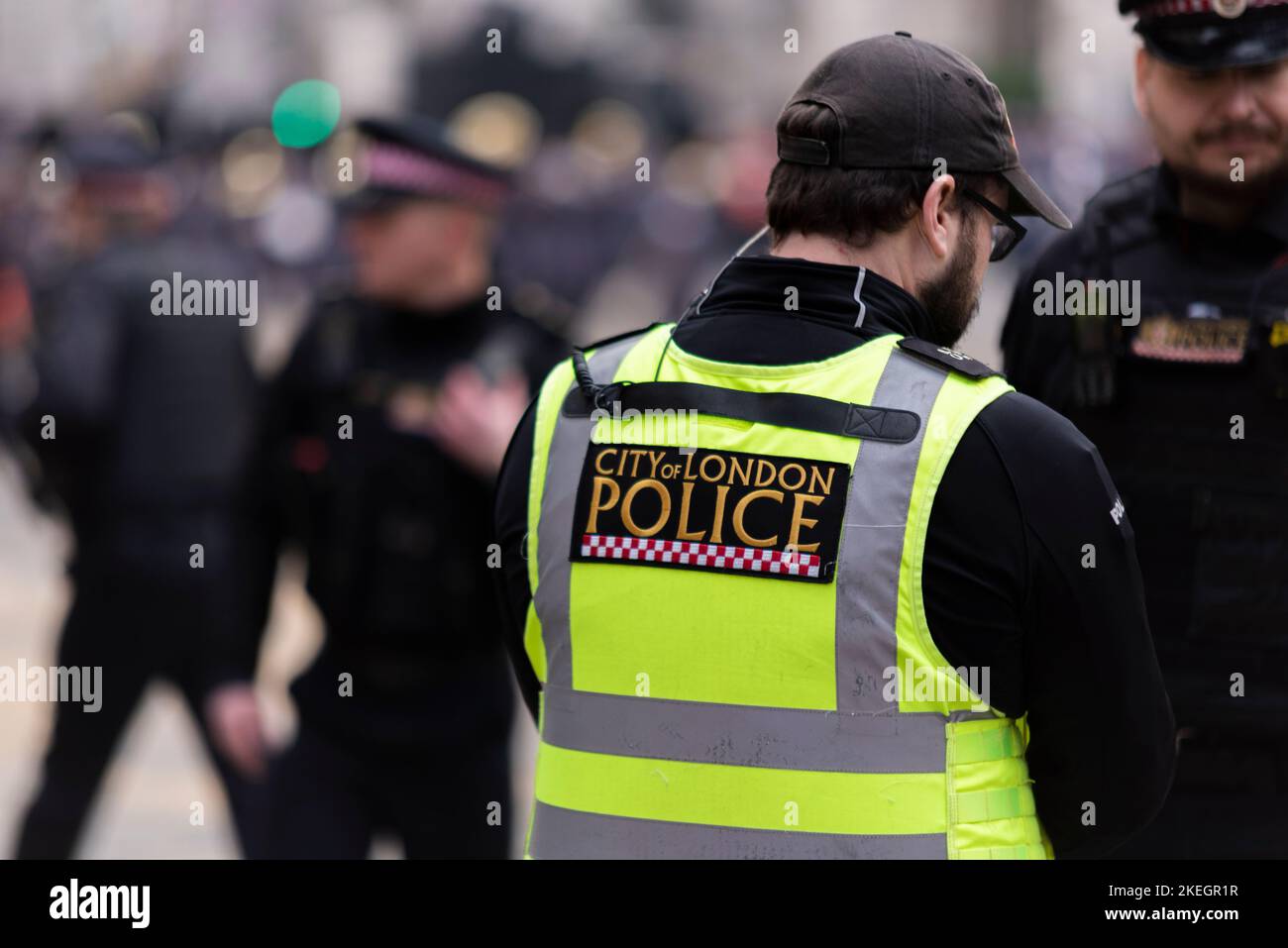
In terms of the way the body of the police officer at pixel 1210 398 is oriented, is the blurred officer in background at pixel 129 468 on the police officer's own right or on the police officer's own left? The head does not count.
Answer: on the police officer's own right

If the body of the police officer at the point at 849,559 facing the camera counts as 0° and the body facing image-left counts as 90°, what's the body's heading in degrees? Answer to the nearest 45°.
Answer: approximately 225°

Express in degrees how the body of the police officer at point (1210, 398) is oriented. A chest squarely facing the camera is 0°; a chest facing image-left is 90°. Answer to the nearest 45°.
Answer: approximately 0°

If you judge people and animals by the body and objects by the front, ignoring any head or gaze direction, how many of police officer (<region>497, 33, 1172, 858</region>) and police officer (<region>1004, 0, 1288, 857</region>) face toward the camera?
1

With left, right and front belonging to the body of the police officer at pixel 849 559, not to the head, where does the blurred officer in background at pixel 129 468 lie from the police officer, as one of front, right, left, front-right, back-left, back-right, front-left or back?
left

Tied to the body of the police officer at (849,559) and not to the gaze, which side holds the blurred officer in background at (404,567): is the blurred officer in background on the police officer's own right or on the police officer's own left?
on the police officer's own left

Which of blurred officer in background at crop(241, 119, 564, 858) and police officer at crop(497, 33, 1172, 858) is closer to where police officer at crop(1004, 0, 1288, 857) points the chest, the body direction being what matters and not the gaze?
the police officer

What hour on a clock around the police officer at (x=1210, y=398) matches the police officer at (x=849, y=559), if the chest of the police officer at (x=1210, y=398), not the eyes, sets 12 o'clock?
the police officer at (x=849, y=559) is roughly at 1 o'clock from the police officer at (x=1210, y=398).

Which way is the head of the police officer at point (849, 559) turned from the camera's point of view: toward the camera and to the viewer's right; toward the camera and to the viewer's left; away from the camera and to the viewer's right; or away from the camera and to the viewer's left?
away from the camera and to the viewer's right
